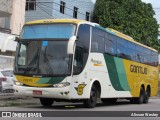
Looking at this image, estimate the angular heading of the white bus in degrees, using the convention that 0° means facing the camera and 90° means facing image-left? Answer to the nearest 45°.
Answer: approximately 45°
